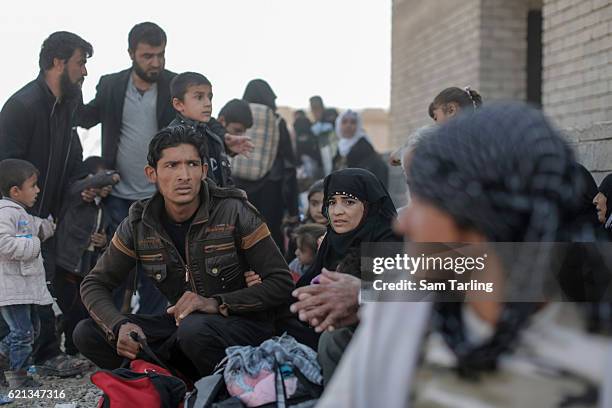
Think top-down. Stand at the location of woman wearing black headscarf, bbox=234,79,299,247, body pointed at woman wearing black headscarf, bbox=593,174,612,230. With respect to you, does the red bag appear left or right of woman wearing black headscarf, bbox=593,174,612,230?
right

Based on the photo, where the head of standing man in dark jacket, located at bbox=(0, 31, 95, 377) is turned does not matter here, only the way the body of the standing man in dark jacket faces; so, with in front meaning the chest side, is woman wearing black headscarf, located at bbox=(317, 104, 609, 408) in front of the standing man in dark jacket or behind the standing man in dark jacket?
in front

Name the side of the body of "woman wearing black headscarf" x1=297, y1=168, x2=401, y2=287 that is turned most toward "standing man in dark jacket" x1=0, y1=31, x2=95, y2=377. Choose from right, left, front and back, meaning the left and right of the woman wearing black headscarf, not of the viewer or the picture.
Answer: right

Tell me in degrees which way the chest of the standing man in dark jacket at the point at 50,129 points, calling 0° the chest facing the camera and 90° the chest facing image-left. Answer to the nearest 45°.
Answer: approximately 315°

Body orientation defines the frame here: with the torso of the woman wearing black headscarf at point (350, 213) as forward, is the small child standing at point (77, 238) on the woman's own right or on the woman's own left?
on the woman's own right

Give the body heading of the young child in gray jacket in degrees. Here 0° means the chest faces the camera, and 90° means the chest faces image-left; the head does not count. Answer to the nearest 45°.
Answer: approximately 270°

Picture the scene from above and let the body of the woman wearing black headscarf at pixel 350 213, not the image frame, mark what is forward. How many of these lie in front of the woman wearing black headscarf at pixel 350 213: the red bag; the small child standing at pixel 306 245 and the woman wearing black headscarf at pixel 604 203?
1

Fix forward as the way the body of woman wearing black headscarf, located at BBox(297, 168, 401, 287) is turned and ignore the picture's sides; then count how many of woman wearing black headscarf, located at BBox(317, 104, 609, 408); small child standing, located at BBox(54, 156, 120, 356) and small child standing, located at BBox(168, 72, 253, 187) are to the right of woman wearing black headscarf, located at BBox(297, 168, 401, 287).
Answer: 2

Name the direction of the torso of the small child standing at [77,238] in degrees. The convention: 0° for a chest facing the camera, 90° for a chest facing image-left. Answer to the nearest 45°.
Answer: approximately 315°

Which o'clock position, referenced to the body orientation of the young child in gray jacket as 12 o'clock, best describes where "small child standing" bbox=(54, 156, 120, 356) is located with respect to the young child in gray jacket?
The small child standing is roughly at 10 o'clock from the young child in gray jacket.

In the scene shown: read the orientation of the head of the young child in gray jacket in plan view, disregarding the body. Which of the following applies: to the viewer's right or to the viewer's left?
to the viewer's right
